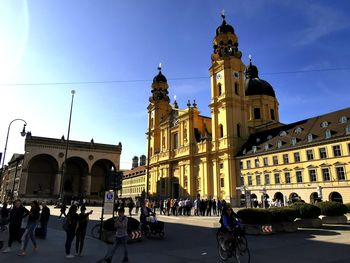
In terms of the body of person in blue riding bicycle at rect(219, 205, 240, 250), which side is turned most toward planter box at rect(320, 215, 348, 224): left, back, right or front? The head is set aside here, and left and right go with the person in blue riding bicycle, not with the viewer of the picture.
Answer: left

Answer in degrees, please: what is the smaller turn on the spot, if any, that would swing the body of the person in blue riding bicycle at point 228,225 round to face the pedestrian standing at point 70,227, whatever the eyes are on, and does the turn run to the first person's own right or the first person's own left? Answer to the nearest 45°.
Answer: approximately 135° to the first person's own right

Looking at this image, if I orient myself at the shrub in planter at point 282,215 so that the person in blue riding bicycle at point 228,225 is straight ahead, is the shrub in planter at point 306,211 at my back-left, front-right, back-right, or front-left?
back-left

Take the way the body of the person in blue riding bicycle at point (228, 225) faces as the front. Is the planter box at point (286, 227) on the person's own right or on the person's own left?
on the person's own left

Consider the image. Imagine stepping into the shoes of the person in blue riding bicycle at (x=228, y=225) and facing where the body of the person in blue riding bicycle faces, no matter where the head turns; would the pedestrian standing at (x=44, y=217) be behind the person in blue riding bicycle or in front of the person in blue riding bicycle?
behind

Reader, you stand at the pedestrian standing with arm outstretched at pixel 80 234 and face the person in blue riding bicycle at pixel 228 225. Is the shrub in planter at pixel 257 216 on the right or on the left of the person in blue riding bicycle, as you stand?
left

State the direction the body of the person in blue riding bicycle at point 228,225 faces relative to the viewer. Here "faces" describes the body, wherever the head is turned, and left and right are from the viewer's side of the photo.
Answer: facing the viewer and to the right of the viewer

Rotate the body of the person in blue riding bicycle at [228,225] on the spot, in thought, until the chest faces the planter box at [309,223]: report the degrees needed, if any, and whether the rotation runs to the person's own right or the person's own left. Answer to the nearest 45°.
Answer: approximately 90° to the person's own left

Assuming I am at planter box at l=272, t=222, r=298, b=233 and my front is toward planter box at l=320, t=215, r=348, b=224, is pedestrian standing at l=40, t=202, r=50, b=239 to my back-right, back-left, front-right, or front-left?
back-left
